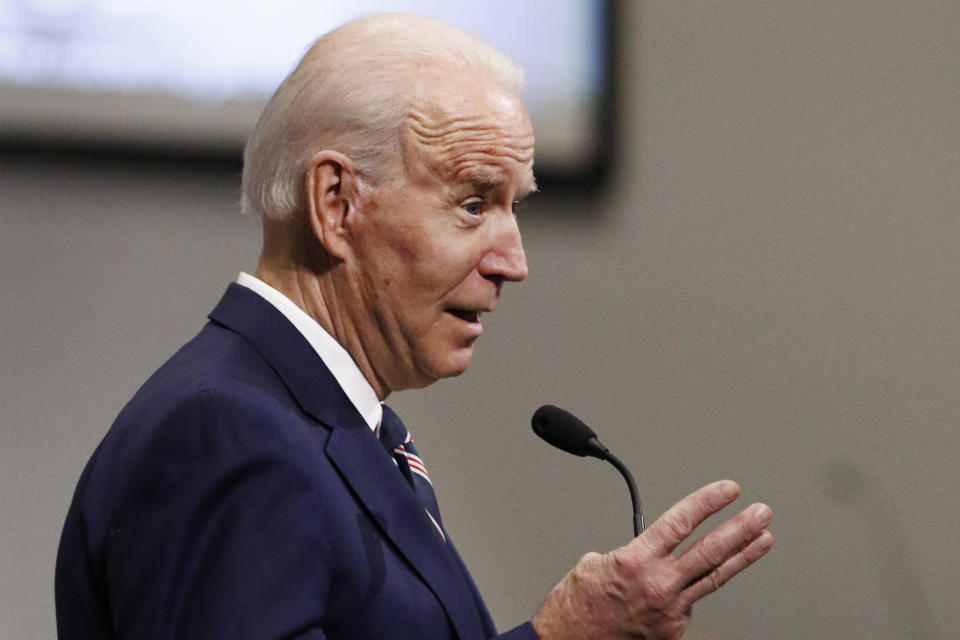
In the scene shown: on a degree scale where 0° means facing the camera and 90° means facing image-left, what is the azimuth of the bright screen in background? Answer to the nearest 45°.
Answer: approximately 0°

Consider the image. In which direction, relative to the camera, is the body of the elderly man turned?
to the viewer's right

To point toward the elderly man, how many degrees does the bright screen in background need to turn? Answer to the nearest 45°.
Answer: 0° — it already faces them

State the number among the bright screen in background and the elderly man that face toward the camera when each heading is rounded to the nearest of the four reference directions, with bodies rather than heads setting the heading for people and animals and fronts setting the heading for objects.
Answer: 1

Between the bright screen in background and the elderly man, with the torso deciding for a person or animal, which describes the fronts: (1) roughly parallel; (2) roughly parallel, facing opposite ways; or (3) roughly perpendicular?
roughly perpendicular

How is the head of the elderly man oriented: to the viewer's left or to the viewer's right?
to the viewer's right

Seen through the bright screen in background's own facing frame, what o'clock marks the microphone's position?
The microphone is roughly at 11 o'clock from the bright screen in background.
